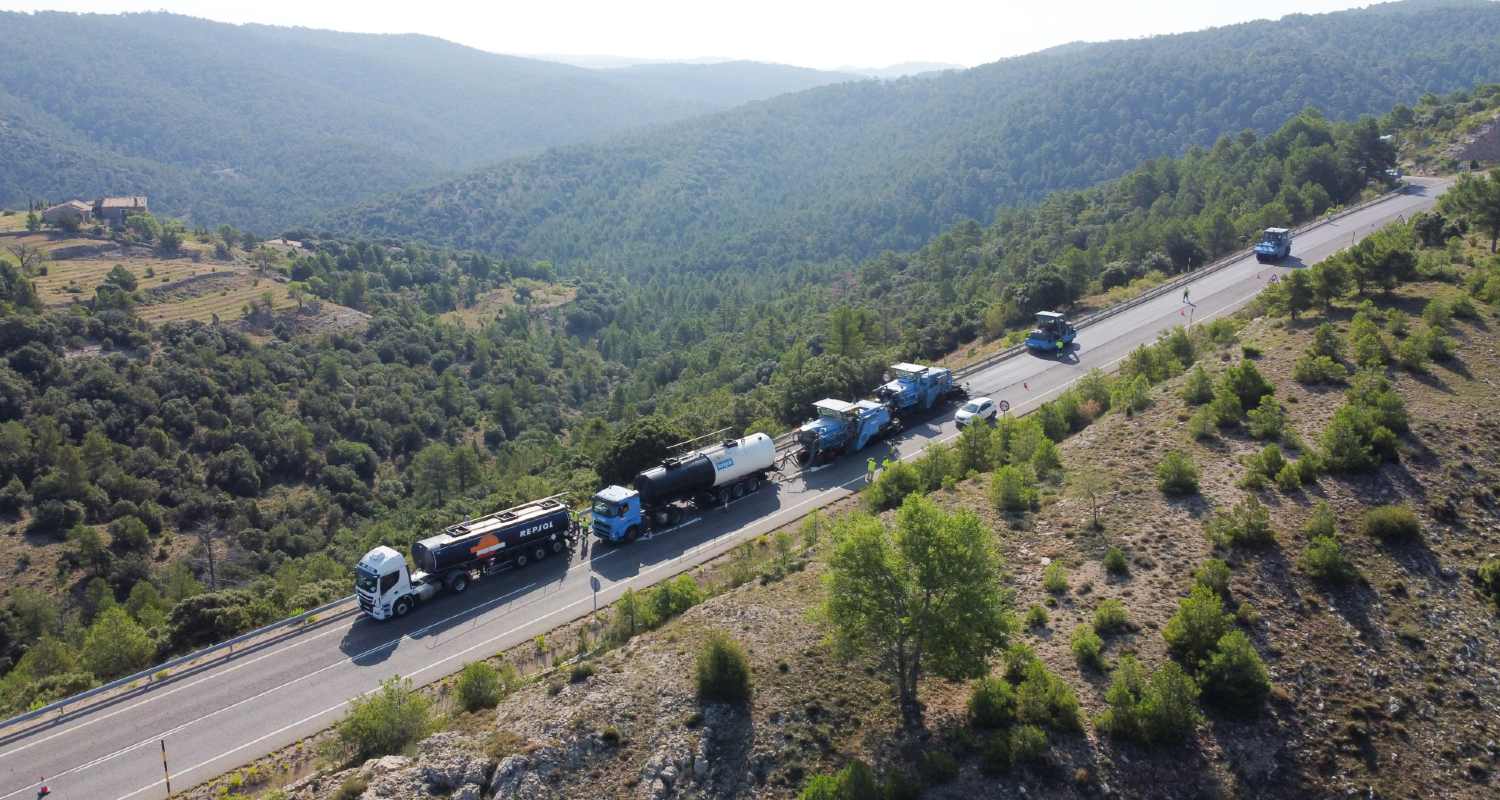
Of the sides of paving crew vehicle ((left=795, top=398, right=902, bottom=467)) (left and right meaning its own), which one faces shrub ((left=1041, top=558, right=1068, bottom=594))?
left

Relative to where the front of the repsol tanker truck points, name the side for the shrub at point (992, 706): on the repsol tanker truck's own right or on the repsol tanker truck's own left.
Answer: on the repsol tanker truck's own left

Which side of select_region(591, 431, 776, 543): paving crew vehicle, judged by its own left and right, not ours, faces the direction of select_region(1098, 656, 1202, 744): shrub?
left

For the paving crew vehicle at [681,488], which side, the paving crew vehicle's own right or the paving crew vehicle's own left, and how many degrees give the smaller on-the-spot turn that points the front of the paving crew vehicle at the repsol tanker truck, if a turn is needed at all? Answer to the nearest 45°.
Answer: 0° — it already faces it

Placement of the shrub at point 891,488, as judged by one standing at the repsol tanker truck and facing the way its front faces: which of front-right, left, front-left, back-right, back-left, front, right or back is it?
back-left

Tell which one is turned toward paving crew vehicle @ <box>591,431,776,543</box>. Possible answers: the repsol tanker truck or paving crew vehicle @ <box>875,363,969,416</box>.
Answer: paving crew vehicle @ <box>875,363,969,416</box>

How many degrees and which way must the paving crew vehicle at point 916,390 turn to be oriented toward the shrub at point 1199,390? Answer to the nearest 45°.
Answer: approximately 90° to its left

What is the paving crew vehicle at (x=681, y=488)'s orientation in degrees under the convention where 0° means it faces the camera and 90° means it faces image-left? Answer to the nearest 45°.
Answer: approximately 45°

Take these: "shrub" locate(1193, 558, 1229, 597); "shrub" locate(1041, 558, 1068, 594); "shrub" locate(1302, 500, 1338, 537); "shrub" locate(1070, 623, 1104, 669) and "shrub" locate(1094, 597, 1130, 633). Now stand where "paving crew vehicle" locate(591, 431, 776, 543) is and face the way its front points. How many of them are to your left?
5

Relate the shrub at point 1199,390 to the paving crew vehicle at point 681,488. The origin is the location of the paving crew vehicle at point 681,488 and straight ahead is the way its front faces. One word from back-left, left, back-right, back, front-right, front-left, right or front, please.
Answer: back-left
